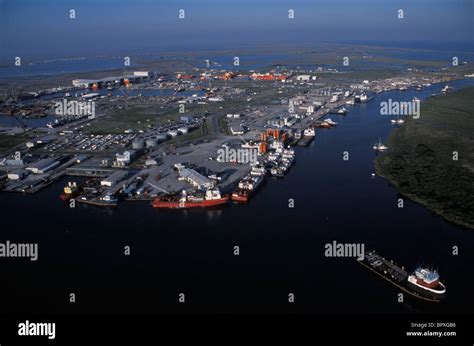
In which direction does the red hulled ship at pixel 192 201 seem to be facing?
to the viewer's right

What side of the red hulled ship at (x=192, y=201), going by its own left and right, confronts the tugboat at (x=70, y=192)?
back

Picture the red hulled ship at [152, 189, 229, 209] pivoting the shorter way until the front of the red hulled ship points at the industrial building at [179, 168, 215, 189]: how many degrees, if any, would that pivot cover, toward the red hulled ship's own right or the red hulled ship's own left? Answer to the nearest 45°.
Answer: approximately 90° to the red hulled ship's own left

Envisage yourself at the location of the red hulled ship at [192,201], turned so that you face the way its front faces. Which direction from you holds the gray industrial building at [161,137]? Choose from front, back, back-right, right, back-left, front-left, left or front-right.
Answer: left

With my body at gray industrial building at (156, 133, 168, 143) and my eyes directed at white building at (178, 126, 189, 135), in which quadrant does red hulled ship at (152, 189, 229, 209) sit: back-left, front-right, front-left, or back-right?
back-right

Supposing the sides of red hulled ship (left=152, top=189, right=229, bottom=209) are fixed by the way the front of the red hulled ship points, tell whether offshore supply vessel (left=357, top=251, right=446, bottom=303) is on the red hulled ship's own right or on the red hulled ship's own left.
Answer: on the red hulled ship's own right

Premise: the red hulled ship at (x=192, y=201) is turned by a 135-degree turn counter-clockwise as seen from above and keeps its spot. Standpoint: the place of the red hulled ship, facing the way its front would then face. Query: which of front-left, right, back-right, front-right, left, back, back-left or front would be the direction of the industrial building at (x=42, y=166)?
front

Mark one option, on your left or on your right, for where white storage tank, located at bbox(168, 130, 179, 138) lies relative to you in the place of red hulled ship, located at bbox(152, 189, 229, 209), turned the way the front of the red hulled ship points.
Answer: on your left

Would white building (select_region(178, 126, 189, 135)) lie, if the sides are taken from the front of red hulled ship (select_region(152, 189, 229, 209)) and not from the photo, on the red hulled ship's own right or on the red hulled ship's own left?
on the red hulled ship's own left

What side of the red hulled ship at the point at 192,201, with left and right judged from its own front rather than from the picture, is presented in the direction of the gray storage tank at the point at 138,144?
left

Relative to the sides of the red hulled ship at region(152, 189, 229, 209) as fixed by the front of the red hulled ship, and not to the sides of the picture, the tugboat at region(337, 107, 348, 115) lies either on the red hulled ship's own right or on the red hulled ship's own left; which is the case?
on the red hulled ship's own left

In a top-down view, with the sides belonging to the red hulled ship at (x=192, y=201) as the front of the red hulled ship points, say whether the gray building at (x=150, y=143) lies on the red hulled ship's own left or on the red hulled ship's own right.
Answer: on the red hulled ship's own left
